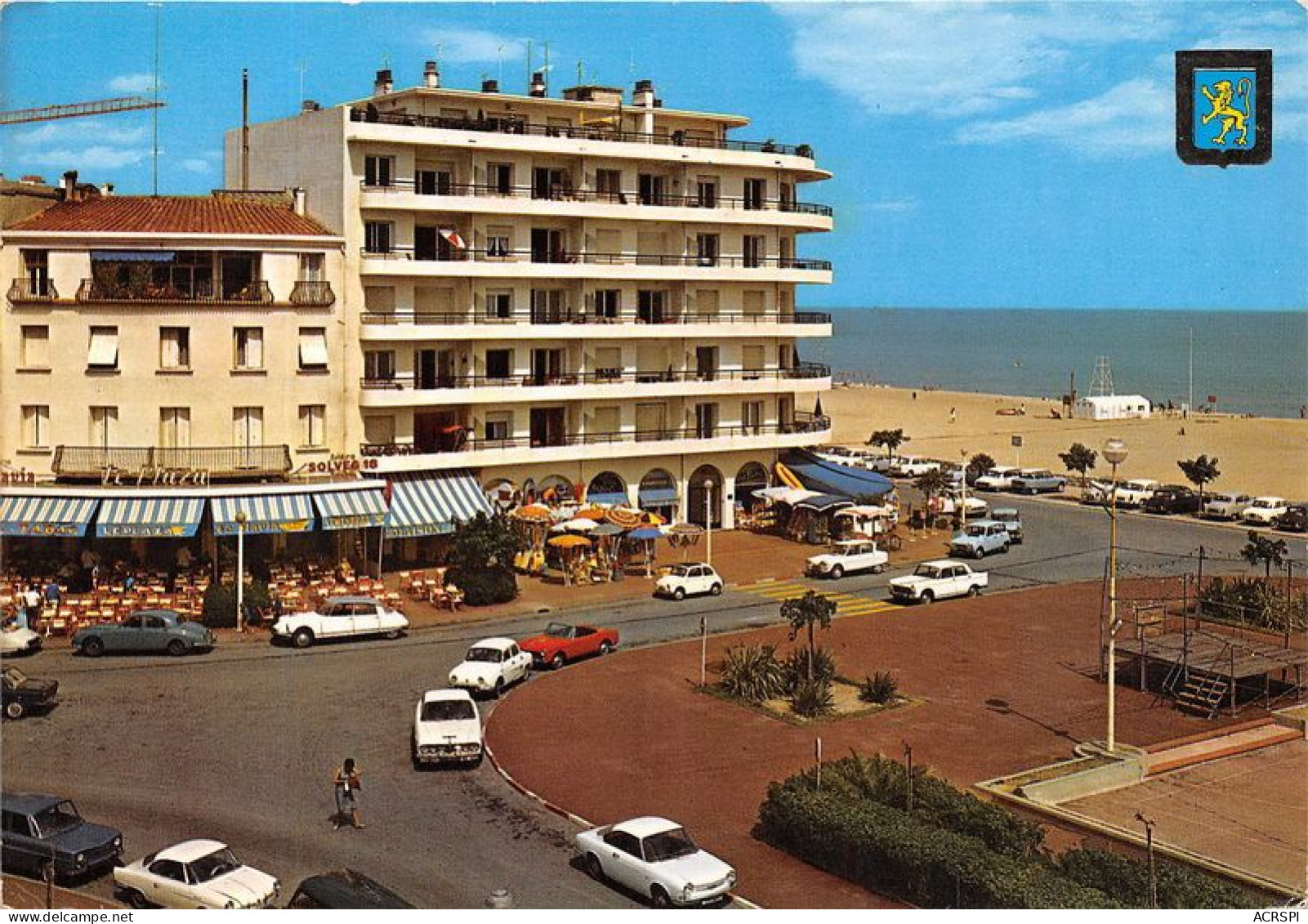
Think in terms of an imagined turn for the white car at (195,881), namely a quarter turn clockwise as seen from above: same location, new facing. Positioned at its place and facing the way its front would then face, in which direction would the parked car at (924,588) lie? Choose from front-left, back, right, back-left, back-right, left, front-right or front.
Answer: back

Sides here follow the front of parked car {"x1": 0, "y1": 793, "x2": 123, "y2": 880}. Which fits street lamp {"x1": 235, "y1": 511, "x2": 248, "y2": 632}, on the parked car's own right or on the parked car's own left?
on the parked car's own left

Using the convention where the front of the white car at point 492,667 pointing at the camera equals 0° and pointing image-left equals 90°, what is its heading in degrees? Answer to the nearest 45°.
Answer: approximately 45°

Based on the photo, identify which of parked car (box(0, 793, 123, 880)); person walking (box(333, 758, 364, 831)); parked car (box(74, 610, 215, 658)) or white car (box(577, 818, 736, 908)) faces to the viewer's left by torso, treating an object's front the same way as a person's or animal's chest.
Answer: parked car (box(74, 610, 215, 658))

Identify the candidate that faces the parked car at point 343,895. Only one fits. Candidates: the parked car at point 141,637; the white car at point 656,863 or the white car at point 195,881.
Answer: the white car at point 195,881

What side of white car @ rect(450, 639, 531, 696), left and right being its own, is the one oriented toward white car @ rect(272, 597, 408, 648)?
right

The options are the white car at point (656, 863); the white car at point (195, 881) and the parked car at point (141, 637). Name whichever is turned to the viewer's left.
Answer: the parked car

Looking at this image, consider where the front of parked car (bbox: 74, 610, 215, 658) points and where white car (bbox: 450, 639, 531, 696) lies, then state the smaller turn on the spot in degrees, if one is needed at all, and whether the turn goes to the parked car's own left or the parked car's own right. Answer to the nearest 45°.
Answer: approximately 135° to the parked car's own left

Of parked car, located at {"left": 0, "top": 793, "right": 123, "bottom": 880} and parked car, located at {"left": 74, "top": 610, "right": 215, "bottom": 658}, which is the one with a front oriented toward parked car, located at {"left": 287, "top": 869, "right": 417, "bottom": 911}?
parked car, located at {"left": 0, "top": 793, "right": 123, "bottom": 880}

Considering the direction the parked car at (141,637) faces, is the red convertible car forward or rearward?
rearward

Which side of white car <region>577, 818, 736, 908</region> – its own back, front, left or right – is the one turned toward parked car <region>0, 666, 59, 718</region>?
back

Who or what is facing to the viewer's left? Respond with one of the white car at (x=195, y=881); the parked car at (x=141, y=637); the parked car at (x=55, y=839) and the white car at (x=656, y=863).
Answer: the parked car at (x=141, y=637)

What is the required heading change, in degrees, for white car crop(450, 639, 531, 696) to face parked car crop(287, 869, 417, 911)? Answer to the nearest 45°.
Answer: approximately 45° to its left

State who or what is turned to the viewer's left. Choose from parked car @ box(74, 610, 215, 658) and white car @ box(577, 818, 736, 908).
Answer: the parked car

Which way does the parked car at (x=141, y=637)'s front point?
to the viewer's left
